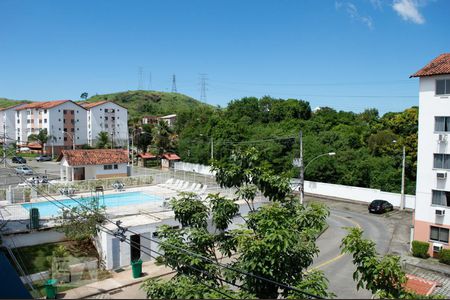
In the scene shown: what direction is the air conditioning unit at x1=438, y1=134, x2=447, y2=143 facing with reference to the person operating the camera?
facing the viewer and to the left of the viewer

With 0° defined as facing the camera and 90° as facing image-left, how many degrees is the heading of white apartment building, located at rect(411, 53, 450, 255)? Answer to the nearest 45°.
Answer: approximately 45°

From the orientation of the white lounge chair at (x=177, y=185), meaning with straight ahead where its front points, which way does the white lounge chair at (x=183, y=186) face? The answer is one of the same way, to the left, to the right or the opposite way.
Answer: the same way

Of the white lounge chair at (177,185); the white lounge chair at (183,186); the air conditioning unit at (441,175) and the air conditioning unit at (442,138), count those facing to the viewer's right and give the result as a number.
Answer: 0

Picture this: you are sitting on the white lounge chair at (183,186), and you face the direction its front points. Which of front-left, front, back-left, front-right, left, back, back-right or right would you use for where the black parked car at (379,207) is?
back-left

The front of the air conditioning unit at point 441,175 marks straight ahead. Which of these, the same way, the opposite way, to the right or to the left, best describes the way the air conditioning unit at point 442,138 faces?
the same way

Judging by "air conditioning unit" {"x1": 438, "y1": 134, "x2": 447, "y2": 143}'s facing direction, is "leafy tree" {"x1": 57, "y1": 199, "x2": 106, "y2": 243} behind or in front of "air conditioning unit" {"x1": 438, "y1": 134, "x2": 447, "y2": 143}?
in front

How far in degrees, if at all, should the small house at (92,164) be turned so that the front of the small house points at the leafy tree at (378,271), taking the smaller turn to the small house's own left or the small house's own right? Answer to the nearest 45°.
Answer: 0° — it already faces it

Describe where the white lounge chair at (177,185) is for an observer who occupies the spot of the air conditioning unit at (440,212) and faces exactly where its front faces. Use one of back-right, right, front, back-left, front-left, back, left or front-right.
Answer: front-right

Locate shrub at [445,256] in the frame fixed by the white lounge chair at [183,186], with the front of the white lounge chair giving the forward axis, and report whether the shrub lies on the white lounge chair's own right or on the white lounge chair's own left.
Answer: on the white lounge chair's own left

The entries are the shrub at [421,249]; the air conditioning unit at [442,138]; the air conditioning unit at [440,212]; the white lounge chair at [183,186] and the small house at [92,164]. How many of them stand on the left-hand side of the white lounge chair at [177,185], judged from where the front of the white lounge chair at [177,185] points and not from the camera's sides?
4

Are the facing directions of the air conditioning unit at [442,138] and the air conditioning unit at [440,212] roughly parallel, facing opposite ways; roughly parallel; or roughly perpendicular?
roughly parallel

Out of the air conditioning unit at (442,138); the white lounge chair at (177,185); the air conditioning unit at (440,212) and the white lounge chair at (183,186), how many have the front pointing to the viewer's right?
0

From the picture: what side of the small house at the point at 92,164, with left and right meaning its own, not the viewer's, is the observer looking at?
front

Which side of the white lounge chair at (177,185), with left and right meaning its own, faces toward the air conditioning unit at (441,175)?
left

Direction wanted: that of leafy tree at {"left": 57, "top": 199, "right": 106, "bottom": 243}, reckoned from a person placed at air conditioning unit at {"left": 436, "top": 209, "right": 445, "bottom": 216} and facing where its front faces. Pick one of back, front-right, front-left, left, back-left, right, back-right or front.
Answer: front

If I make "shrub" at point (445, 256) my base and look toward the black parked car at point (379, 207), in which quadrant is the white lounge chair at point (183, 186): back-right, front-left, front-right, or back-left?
front-left
